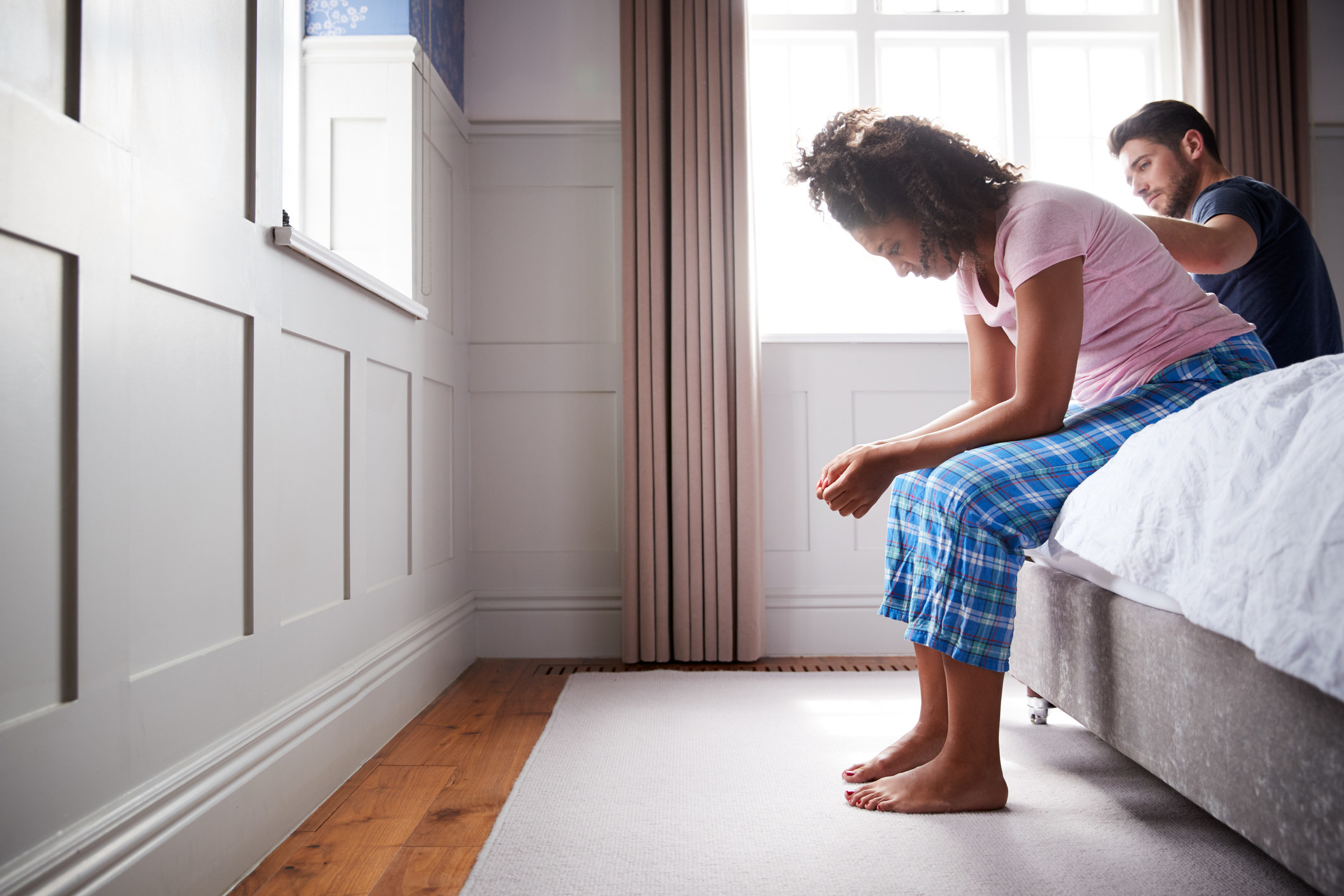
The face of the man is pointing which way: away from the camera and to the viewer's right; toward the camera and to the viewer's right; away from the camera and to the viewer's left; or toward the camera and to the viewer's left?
toward the camera and to the viewer's left

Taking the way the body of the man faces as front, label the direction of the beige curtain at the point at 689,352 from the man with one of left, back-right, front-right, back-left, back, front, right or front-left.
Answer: front

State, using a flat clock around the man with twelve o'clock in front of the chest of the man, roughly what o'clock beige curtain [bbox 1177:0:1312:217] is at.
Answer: The beige curtain is roughly at 3 o'clock from the man.

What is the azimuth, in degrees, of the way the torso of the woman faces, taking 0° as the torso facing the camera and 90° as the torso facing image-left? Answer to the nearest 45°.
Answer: approximately 90°

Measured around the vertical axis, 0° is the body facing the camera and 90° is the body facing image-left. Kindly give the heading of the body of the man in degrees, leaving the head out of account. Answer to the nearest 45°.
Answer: approximately 90°

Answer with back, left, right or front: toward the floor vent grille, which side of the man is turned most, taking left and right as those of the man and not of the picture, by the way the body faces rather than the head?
front

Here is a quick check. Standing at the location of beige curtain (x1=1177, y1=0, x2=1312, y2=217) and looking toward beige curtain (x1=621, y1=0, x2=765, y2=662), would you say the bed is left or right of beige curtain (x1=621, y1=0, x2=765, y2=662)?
left

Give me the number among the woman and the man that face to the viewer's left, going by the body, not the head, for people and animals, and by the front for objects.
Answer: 2

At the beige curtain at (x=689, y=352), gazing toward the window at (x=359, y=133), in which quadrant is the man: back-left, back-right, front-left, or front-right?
back-left

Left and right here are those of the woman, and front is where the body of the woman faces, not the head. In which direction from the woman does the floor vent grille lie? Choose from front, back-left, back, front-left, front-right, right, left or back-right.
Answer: front-right
